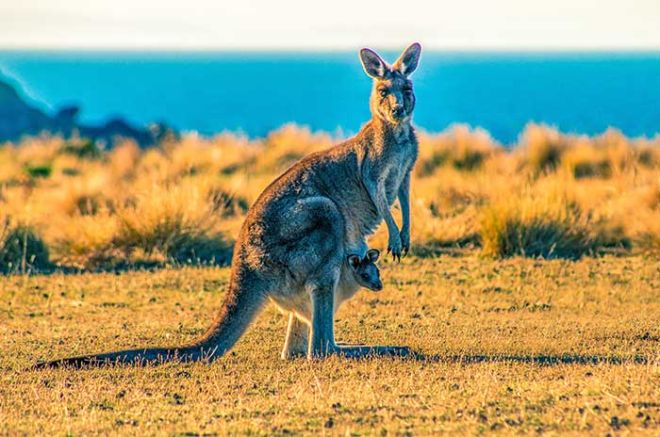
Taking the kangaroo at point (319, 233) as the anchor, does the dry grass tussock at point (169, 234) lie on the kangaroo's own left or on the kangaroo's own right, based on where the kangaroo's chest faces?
on the kangaroo's own left

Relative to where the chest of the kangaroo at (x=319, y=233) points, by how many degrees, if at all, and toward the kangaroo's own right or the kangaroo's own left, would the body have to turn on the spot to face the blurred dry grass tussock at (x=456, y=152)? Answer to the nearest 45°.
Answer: approximately 90° to the kangaroo's own left

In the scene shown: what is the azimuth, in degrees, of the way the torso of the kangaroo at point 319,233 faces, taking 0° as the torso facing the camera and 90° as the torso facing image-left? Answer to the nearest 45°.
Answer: approximately 270°

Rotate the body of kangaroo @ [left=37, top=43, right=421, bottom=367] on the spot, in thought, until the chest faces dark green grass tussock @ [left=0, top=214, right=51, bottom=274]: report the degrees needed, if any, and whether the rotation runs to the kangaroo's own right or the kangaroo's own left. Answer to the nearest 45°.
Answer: approximately 135° to the kangaroo's own left

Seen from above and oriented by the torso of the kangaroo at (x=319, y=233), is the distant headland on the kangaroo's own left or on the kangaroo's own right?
on the kangaroo's own left

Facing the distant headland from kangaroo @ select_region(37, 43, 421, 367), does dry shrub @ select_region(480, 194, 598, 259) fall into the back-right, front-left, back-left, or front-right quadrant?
front-right

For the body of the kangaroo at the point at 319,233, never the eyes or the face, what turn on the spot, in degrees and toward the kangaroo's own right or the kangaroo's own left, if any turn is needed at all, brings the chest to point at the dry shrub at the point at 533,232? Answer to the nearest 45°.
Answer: approximately 45° to the kangaroo's own left
